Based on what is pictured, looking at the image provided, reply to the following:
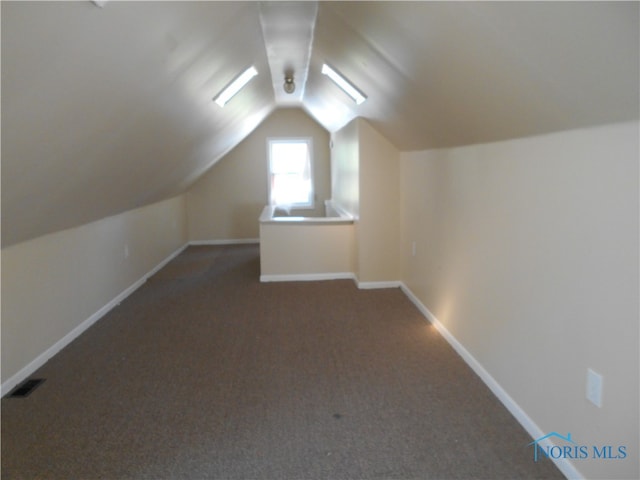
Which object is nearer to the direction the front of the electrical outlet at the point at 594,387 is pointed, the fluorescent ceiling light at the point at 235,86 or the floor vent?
the floor vent

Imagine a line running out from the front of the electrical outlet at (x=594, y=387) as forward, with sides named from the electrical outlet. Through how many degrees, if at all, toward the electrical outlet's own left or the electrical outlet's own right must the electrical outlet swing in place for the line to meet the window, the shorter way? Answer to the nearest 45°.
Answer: approximately 90° to the electrical outlet's own right

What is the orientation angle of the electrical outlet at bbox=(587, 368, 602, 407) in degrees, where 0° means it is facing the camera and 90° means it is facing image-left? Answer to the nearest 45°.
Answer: approximately 45°

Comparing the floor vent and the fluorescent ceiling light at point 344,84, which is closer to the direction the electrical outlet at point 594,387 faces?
the floor vent

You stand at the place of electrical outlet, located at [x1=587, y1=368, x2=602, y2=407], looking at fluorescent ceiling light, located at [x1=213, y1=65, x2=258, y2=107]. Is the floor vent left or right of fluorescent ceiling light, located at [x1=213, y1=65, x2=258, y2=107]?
left

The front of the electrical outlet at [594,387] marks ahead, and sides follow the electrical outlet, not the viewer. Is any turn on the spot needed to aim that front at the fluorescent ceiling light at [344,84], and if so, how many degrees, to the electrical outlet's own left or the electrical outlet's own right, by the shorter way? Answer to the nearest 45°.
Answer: approximately 90° to the electrical outlet's own right

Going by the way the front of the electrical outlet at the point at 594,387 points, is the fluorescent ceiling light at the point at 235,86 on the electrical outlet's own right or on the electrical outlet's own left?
on the electrical outlet's own right

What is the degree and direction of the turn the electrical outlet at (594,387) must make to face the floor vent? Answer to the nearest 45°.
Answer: approximately 45° to its right
